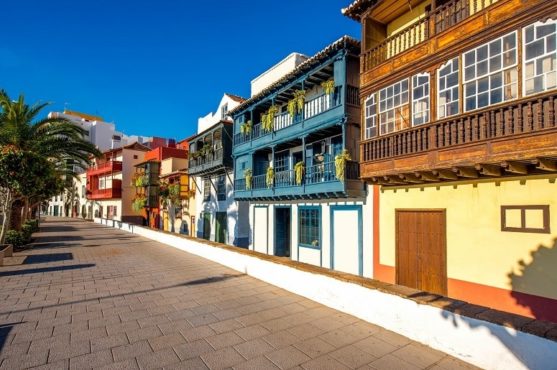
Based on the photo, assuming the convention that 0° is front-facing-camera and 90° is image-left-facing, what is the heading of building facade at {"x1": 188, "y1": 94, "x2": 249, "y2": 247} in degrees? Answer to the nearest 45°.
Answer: approximately 45°

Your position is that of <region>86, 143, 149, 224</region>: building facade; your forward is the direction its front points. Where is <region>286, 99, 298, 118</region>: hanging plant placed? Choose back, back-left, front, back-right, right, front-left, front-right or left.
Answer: front-left

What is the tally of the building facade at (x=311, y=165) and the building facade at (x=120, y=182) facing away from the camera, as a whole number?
0

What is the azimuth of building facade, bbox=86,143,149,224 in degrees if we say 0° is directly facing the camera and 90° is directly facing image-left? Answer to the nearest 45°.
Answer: approximately 45°

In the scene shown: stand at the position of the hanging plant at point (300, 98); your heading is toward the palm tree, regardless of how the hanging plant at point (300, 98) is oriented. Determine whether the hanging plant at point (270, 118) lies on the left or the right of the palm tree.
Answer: right

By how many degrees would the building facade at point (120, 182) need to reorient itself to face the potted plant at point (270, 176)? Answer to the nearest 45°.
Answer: approximately 45° to its left

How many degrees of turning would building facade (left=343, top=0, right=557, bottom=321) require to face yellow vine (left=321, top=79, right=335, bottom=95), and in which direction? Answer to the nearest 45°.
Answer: approximately 90° to its right

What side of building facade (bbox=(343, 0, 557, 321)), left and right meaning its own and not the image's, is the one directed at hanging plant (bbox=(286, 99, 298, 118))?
right

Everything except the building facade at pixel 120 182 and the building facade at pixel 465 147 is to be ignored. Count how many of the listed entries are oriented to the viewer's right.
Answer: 0

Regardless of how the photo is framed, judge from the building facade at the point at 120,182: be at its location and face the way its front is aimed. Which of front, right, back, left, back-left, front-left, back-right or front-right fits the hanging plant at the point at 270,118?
front-left
